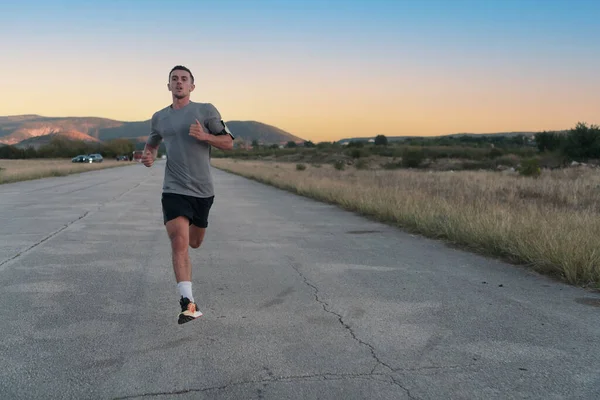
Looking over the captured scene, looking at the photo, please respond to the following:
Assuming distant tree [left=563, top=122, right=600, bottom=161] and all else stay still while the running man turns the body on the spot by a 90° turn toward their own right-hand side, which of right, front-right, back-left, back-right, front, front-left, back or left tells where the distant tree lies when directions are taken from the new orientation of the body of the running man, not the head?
back-right

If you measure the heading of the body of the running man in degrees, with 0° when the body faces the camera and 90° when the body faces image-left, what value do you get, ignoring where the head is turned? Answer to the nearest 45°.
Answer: approximately 0°

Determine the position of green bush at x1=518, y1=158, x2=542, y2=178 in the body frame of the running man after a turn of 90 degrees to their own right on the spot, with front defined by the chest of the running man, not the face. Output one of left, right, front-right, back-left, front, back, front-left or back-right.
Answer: back-right
